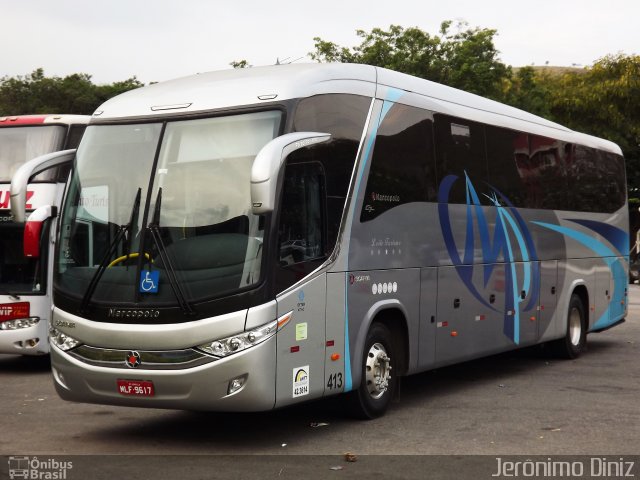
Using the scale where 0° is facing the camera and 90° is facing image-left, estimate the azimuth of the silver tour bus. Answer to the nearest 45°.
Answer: approximately 45°

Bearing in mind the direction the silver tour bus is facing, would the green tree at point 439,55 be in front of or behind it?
behind

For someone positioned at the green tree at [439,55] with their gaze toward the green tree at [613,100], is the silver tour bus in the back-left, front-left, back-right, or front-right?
back-right

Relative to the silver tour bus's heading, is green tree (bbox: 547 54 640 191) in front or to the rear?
to the rear

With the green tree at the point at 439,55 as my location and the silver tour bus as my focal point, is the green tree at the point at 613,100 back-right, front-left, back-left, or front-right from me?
back-left
